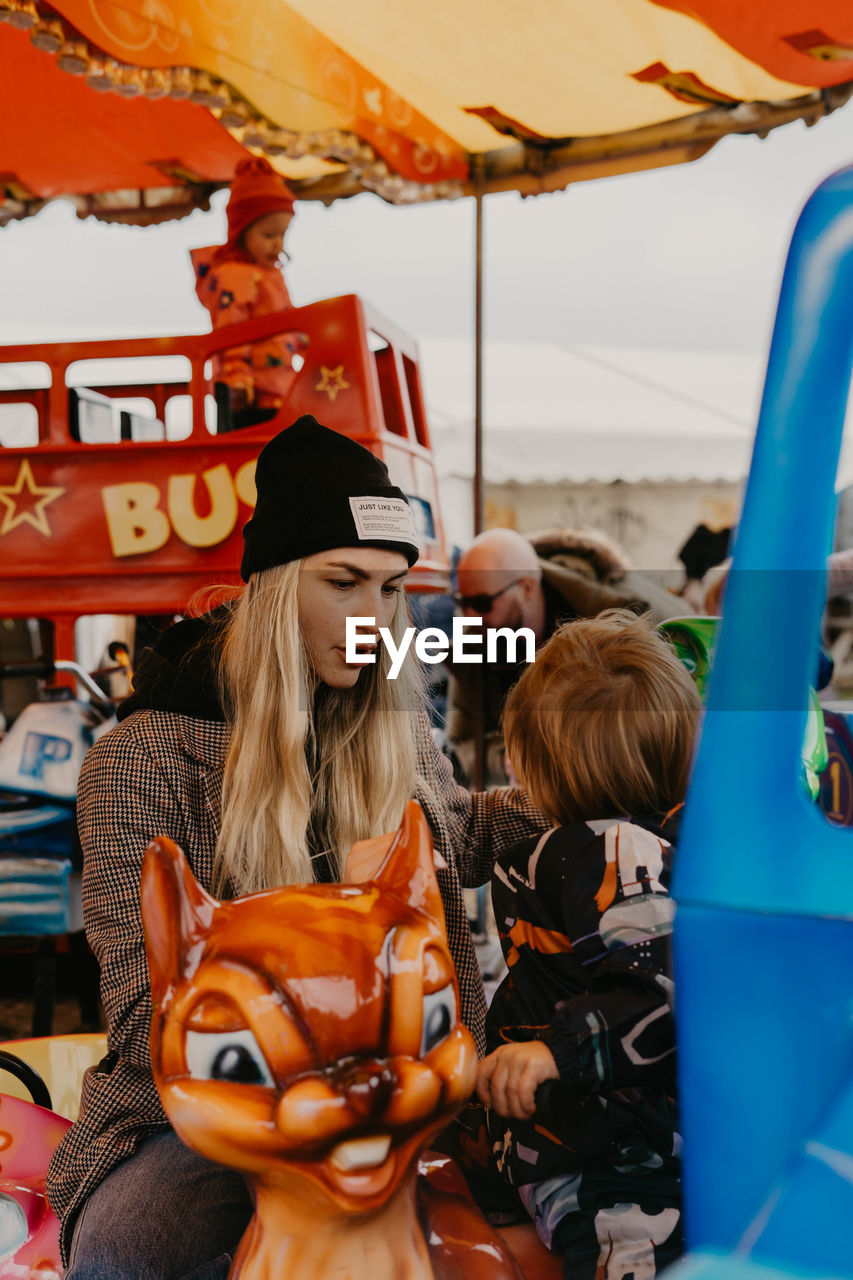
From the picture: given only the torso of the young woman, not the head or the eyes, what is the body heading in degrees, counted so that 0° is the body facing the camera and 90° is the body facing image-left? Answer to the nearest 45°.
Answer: approximately 315°

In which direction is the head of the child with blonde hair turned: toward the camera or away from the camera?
away from the camera

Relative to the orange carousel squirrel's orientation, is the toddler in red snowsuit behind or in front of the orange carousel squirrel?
behind

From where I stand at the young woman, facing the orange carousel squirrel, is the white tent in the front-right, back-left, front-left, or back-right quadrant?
back-left

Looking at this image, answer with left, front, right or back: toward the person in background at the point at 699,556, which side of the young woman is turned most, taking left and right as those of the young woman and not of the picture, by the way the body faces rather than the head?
left

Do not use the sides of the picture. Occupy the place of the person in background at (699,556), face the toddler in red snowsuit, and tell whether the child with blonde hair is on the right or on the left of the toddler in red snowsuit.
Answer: left
